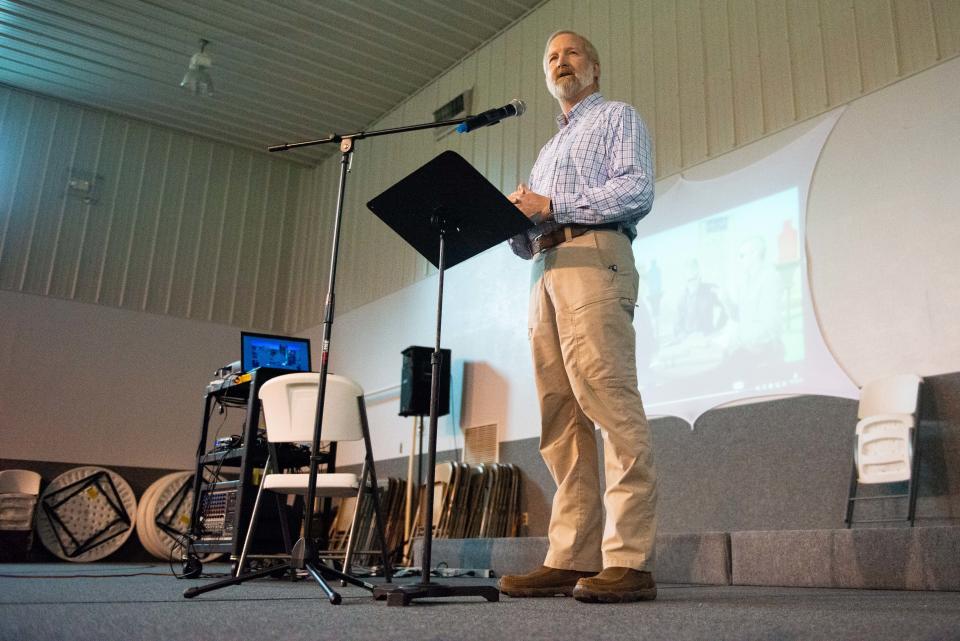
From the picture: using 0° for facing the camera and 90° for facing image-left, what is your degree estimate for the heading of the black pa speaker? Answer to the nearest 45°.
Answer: approximately 45°

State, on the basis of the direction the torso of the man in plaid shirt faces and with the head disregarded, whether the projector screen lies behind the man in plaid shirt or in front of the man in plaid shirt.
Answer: behind

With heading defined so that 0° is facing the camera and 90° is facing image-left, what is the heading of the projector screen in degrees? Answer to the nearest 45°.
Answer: approximately 45°

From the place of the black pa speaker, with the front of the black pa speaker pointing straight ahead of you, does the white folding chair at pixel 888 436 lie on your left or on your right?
on your left

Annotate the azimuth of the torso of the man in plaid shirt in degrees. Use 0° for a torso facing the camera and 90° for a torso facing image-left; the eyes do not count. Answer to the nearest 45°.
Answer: approximately 45°
